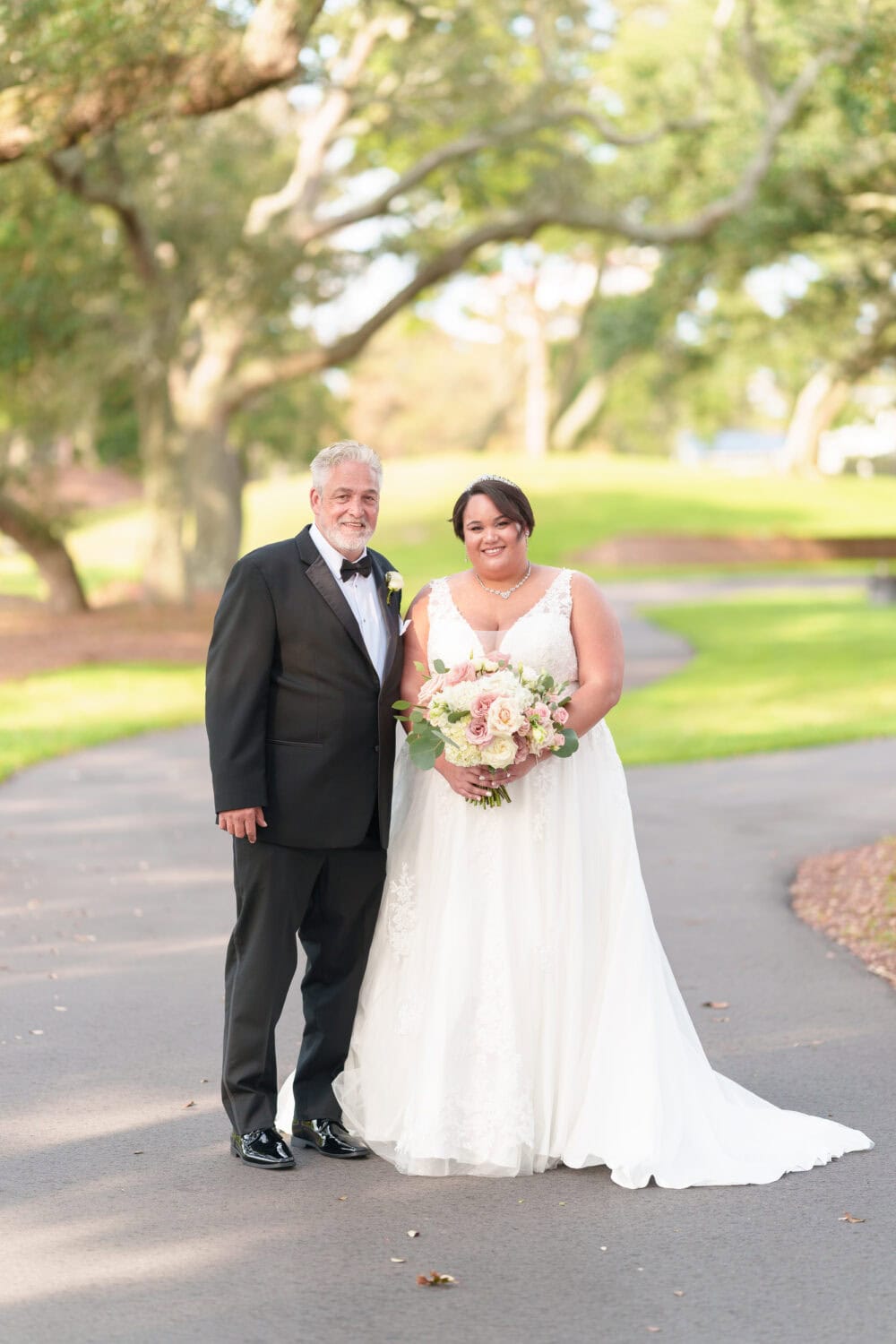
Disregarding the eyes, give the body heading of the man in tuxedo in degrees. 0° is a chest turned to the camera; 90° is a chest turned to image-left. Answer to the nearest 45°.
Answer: approximately 315°
